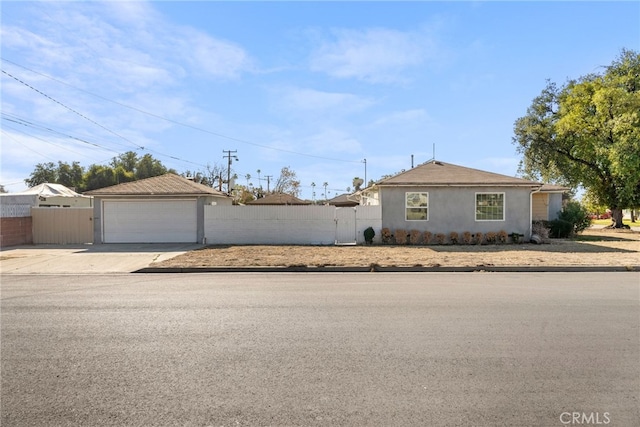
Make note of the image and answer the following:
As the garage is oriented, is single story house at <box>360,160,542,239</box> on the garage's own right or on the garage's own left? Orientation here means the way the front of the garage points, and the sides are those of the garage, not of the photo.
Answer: on the garage's own left

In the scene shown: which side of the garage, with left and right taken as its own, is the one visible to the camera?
front

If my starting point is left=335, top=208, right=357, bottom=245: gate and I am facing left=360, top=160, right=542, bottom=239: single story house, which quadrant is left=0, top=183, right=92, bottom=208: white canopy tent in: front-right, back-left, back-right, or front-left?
back-left

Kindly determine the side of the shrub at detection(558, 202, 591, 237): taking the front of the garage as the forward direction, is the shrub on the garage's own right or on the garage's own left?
on the garage's own left

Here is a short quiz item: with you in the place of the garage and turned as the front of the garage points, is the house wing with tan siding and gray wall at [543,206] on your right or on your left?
on your left

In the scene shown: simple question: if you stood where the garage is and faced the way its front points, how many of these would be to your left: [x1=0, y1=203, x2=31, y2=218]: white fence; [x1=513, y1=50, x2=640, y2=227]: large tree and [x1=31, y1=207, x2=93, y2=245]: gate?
1

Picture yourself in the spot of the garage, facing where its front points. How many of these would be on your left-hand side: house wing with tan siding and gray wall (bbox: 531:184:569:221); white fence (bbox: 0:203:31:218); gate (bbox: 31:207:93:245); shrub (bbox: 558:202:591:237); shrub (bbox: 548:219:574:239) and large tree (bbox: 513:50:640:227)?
4

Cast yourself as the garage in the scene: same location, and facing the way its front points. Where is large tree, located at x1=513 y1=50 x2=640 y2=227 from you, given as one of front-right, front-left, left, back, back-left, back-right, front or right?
left

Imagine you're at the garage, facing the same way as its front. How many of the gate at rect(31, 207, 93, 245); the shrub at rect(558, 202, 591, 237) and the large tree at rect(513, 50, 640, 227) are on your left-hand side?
2

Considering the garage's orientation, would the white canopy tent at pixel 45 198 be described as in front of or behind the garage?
behind

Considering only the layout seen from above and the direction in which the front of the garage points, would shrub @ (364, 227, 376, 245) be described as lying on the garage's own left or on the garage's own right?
on the garage's own left

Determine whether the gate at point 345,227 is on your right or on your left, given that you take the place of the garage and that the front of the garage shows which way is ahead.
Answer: on your left

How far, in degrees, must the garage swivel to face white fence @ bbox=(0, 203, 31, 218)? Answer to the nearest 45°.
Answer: approximately 90° to its right

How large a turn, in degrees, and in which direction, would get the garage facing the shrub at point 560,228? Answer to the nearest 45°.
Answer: approximately 90° to its left
